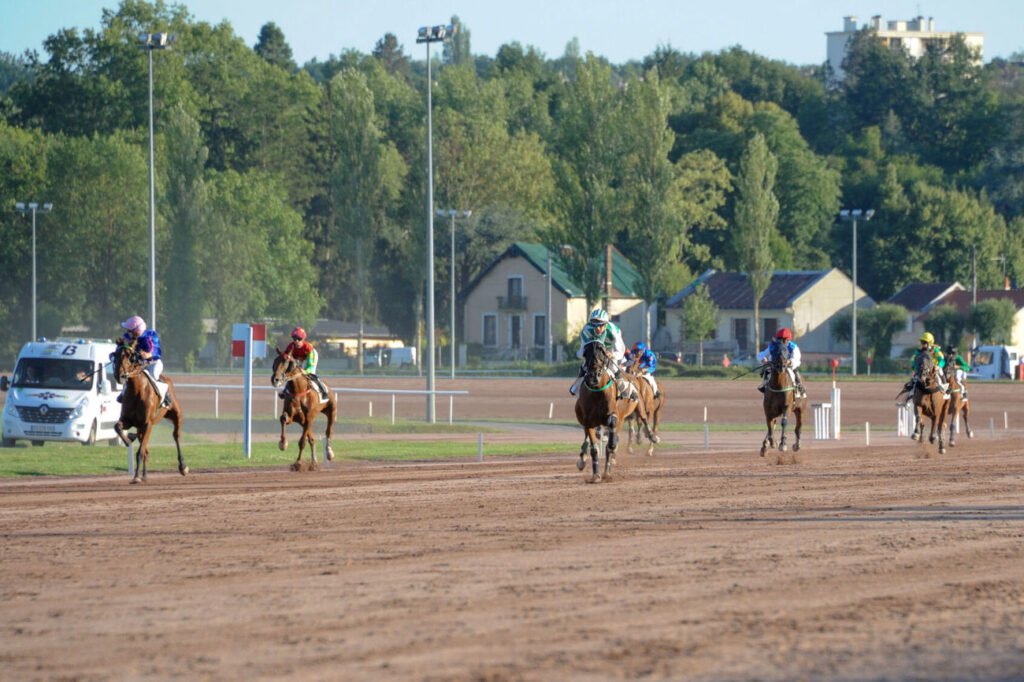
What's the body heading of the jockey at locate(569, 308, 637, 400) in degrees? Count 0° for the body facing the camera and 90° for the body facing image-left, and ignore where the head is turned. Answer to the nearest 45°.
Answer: approximately 0°

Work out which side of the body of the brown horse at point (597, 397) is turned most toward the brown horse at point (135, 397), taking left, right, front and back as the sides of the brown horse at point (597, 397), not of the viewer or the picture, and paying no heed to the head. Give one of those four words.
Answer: right

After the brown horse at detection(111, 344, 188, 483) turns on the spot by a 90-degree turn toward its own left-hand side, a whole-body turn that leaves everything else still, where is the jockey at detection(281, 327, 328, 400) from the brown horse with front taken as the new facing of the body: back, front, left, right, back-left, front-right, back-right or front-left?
left

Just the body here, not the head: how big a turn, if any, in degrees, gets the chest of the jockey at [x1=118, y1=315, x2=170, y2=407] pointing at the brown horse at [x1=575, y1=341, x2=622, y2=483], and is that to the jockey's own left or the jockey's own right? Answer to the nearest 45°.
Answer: approximately 135° to the jockey's own left

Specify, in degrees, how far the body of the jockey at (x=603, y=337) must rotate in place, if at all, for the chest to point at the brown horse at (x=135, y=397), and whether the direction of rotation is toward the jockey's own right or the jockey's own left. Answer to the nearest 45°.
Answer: approximately 90° to the jockey's own right

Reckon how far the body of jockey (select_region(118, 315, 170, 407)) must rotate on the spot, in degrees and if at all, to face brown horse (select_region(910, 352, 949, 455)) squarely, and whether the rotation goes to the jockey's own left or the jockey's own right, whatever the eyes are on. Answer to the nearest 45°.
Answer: approximately 135° to the jockey's own left

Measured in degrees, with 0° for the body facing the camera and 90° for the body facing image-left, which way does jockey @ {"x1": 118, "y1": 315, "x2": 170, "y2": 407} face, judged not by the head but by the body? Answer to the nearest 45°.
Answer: approximately 45°
